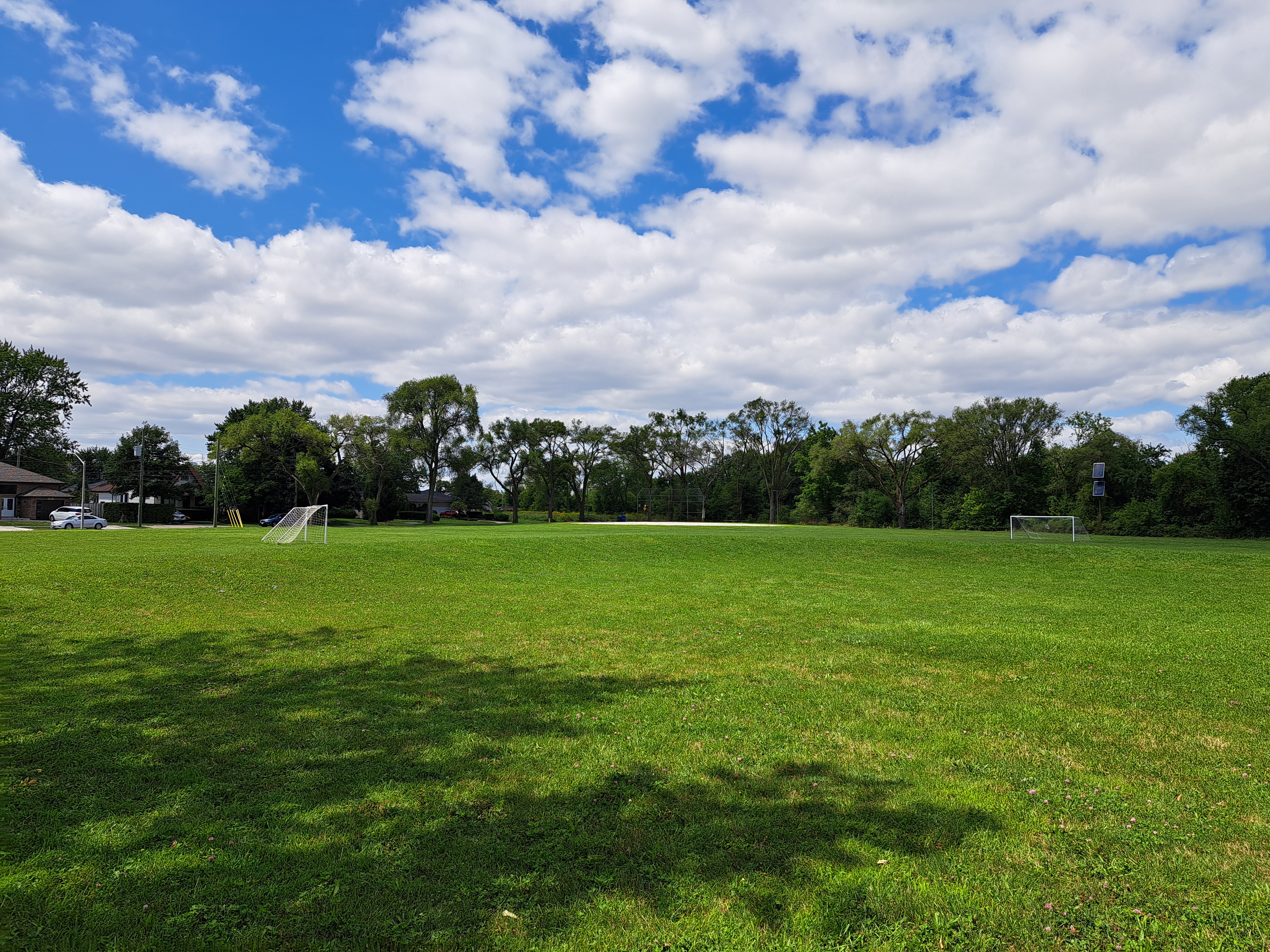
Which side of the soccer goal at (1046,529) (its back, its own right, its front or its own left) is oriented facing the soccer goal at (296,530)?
front

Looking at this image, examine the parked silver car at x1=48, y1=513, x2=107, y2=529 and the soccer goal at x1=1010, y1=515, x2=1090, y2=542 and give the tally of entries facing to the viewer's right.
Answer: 0

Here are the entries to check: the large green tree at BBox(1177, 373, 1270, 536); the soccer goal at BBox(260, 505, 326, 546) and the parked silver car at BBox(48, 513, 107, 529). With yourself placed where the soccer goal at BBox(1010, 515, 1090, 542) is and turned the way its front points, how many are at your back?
1

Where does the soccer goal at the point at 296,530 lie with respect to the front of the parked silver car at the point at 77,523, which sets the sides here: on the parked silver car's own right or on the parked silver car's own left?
on the parked silver car's own left

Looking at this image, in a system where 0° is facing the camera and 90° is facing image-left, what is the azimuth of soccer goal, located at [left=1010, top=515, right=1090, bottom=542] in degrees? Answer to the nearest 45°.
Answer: approximately 45°

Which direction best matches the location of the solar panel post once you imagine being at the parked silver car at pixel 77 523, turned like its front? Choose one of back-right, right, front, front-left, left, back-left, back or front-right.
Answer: back-left

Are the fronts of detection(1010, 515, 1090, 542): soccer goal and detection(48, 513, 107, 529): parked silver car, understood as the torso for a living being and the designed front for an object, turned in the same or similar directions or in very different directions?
same or similar directions

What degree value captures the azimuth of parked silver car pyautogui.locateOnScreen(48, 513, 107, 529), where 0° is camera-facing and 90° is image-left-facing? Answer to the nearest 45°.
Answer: approximately 90°

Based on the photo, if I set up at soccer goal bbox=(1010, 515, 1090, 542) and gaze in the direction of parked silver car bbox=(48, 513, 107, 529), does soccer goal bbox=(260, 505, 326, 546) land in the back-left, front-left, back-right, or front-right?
front-left

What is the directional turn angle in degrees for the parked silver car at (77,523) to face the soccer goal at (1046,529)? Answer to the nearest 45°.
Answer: approximately 135° to its left

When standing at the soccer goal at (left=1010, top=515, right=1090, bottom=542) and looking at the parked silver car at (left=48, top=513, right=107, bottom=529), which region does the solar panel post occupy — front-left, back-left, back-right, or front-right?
back-right

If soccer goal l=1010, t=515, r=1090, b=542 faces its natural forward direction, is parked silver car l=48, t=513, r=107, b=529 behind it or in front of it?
in front

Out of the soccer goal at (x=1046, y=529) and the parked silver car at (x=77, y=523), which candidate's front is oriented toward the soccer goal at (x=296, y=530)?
the soccer goal at (x=1046, y=529)
